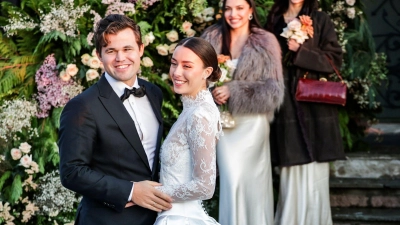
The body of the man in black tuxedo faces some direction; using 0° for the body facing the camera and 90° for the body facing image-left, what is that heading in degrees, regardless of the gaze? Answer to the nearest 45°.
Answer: approximately 315°

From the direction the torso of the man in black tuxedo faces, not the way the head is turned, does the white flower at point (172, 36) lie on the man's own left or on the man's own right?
on the man's own left

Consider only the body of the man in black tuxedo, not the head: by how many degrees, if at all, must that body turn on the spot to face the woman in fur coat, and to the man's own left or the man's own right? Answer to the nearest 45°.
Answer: approximately 90° to the man's own left

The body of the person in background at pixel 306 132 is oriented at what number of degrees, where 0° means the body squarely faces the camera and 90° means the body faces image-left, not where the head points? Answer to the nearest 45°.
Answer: approximately 45°

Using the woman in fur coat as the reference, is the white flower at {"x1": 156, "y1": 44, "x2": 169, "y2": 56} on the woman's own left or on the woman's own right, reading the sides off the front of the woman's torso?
on the woman's own right

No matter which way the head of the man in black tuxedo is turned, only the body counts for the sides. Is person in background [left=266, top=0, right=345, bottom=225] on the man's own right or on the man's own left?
on the man's own left

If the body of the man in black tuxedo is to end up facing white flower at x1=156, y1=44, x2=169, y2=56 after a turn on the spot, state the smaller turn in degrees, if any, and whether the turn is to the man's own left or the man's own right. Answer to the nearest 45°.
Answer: approximately 135° to the man's own left
